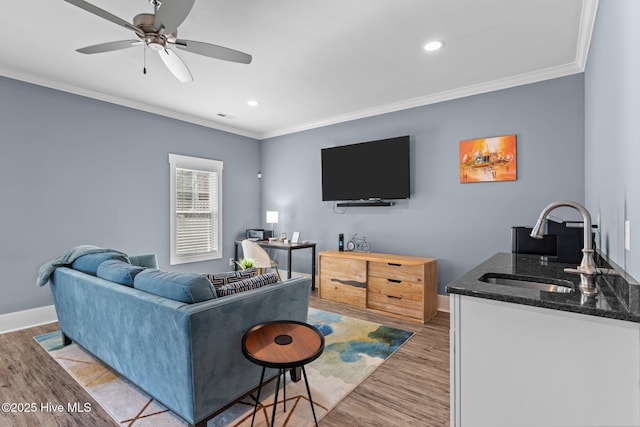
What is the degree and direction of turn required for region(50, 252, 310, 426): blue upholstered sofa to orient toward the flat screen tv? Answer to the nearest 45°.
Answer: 0° — it already faces it

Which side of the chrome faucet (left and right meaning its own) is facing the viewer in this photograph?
left

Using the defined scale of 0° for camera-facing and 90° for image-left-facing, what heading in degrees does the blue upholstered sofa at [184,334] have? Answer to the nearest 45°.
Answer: approximately 225°

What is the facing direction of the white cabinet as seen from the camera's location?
facing to the left of the viewer

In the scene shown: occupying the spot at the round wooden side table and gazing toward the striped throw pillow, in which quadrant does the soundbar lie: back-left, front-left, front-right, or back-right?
front-right

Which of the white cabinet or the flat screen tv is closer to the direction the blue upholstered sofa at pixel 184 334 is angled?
the flat screen tv

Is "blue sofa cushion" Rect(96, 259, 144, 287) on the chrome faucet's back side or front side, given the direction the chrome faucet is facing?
on the front side

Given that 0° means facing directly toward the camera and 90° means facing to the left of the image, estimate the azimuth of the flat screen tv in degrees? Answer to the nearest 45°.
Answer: approximately 45°

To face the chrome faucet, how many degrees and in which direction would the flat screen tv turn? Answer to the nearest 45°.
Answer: approximately 45° to its left

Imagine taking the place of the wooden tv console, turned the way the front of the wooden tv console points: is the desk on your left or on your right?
on your right

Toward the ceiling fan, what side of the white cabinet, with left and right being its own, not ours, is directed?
front

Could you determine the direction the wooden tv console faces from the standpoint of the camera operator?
facing the viewer and to the left of the viewer

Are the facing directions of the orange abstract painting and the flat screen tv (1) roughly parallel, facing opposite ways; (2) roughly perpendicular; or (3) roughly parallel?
roughly parallel
